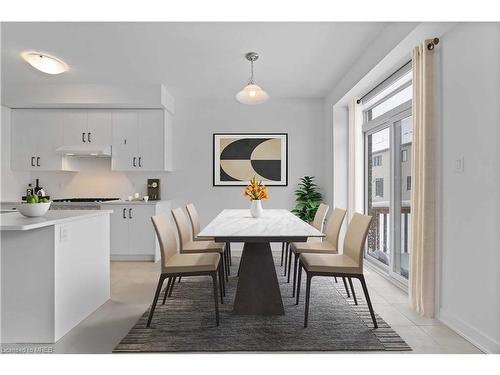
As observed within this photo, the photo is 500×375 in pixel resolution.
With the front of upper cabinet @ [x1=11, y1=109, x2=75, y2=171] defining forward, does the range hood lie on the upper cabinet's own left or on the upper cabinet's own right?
on the upper cabinet's own left

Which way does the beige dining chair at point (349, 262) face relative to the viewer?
to the viewer's left

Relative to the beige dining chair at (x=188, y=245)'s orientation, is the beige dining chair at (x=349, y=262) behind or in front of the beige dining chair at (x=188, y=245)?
in front

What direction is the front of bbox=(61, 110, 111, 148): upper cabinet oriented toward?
toward the camera

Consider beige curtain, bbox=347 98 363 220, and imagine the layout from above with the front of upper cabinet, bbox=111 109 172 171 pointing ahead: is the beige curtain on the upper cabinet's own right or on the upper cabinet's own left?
on the upper cabinet's own left

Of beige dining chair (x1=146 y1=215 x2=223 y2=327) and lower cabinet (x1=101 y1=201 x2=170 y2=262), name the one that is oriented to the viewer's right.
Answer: the beige dining chair

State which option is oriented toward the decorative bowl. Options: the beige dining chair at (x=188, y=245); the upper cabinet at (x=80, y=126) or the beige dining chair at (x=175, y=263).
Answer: the upper cabinet

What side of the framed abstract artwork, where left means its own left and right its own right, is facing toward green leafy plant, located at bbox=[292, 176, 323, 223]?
left

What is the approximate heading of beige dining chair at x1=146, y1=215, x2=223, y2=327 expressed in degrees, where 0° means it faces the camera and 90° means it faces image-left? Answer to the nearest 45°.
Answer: approximately 270°

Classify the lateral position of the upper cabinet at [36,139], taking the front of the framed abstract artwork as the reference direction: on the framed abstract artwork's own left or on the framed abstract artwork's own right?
on the framed abstract artwork's own right

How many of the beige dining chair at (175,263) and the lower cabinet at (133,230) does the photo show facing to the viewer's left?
0

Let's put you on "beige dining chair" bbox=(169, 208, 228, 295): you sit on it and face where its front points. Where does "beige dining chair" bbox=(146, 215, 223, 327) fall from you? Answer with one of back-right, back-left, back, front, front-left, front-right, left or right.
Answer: right

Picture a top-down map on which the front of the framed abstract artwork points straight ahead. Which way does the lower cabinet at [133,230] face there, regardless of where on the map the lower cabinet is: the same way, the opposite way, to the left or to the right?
the same way

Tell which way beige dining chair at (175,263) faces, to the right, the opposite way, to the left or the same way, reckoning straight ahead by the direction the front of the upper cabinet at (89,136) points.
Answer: to the left

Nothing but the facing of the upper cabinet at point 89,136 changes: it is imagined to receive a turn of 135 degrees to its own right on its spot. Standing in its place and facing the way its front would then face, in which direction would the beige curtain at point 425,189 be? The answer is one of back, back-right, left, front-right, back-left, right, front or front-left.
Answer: back

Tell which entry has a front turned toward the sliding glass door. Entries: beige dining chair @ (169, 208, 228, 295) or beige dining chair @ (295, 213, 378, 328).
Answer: beige dining chair @ (169, 208, 228, 295)

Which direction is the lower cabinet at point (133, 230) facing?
toward the camera
